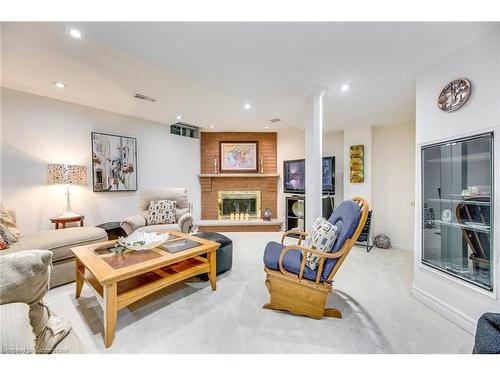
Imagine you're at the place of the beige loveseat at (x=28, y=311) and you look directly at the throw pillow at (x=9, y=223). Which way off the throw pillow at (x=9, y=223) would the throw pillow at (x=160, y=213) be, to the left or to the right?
right

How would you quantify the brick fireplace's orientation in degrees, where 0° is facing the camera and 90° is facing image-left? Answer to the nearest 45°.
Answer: approximately 0°

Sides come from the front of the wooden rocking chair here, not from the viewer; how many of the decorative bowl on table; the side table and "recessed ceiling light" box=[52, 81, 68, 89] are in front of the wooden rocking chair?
3

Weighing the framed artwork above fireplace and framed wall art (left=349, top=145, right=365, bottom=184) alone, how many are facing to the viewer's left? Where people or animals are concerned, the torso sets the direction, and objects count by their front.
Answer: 0

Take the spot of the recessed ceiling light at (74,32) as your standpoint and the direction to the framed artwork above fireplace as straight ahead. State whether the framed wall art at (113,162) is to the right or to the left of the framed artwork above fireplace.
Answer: left

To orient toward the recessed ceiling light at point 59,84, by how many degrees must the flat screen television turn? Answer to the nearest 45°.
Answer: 0° — it already faces it

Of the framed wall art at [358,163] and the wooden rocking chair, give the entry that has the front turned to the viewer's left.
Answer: the wooden rocking chair

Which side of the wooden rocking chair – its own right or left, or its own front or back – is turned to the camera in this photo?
left

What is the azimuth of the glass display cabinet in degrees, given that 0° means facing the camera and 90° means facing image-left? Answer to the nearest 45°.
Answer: approximately 45°

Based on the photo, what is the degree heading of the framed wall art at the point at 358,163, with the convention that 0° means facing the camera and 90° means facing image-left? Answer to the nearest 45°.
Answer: approximately 0°

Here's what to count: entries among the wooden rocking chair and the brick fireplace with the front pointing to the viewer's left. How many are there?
1

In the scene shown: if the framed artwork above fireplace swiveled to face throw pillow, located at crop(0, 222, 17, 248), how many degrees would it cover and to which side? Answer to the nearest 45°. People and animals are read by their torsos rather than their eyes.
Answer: approximately 45° to its right

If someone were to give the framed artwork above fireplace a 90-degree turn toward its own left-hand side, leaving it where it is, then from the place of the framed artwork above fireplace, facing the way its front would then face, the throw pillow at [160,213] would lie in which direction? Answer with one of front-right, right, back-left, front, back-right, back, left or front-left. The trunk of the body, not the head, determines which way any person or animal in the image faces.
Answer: back-right

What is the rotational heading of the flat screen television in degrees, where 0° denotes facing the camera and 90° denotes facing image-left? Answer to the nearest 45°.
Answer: approximately 45°

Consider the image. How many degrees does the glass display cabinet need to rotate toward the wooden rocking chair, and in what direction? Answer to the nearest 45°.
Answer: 0° — it already faces it
